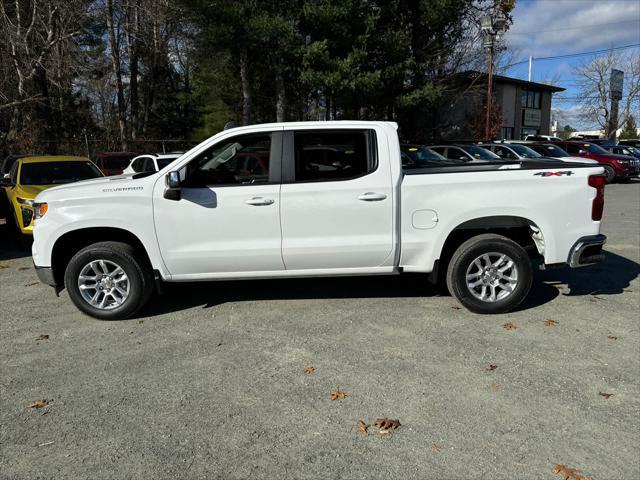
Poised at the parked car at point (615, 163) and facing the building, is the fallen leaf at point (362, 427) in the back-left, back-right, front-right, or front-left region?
back-left

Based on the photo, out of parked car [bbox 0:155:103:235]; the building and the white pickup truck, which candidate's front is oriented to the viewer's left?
the white pickup truck

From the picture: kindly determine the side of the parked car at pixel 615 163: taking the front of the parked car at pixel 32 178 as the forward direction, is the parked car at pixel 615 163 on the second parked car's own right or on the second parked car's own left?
on the second parked car's own left

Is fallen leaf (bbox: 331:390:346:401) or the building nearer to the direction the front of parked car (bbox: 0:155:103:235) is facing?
the fallen leaf

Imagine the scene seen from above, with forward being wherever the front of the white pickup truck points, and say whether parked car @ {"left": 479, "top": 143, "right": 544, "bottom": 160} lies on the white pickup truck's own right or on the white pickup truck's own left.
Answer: on the white pickup truck's own right

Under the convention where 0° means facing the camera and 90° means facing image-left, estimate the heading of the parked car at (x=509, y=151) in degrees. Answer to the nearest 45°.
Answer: approximately 315°

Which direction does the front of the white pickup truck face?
to the viewer's left

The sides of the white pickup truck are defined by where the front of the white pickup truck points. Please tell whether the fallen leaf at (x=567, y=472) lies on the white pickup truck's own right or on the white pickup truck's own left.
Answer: on the white pickup truck's own left

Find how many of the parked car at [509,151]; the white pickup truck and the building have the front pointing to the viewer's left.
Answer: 1

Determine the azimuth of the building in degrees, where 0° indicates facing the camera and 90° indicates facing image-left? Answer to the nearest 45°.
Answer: approximately 315°

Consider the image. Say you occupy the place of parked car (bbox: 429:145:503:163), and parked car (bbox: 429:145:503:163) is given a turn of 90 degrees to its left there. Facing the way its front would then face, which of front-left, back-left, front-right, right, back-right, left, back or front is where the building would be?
front-left

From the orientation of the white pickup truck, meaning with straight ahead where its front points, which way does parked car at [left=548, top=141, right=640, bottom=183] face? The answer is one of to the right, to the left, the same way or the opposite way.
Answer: to the left

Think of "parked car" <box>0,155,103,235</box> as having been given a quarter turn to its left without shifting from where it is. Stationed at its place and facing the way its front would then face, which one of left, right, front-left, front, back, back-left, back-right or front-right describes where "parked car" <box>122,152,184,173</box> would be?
front

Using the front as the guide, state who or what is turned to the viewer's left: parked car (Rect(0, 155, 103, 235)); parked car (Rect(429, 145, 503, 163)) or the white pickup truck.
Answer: the white pickup truck

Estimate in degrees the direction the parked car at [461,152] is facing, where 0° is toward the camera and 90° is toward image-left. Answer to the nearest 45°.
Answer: approximately 315°

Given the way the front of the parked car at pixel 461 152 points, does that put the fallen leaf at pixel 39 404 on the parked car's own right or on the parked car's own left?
on the parked car's own right
